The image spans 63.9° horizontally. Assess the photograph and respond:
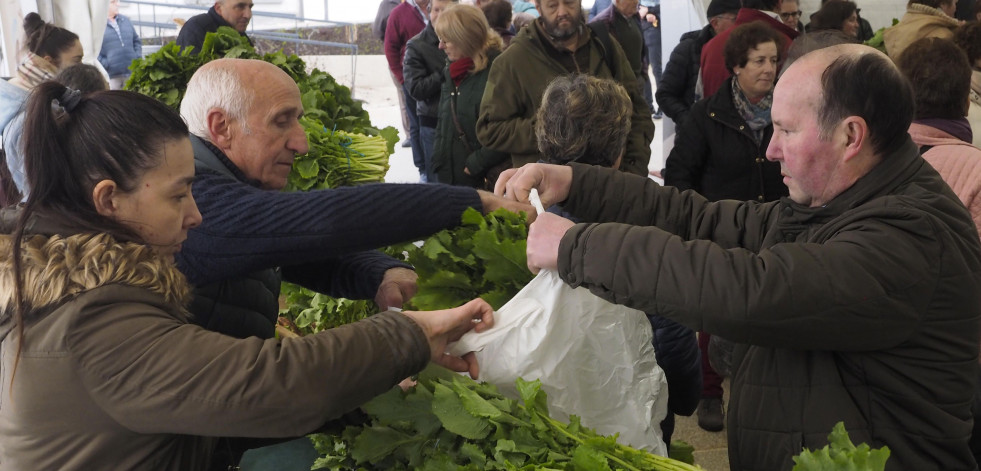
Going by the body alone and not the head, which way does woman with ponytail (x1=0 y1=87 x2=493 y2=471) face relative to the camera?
to the viewer's right

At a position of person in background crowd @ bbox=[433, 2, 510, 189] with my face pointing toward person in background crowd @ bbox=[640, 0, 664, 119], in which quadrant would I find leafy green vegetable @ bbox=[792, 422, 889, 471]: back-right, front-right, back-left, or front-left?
back-right

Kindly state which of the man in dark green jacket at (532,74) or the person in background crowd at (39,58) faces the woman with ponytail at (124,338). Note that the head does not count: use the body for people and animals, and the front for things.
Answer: the man in dark green jacket

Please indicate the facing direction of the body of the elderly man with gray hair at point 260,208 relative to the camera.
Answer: to the viewer's right

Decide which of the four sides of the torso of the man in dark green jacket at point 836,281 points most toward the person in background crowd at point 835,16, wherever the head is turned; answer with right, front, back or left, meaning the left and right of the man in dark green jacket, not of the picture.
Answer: right

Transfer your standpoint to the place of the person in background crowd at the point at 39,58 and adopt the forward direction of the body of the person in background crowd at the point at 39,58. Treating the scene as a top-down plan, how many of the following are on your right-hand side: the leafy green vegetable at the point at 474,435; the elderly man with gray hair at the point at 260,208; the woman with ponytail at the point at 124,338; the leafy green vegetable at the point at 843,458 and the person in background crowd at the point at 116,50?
4

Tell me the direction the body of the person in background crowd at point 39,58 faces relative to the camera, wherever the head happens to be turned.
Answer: to the viewer's right

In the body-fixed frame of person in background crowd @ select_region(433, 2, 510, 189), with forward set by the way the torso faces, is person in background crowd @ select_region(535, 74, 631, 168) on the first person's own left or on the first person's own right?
on the first person's own left

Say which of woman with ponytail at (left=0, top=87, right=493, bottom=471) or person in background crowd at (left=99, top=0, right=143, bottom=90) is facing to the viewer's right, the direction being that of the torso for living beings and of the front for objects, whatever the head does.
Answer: the woman with ponytail

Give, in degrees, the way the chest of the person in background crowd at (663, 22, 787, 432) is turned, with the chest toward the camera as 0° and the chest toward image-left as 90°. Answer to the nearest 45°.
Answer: approximately 315°

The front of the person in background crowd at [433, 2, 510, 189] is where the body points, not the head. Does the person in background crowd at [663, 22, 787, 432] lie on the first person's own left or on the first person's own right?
on the first person's own left

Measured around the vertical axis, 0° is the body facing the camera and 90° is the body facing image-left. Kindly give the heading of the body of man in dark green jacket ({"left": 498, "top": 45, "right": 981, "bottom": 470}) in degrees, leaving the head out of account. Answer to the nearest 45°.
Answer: approximately 90°
